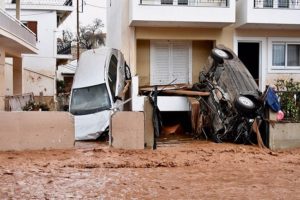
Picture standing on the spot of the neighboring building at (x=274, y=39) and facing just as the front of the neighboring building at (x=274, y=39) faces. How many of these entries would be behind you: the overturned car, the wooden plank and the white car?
0

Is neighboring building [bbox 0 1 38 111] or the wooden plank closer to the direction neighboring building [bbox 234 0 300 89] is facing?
the wooden plank

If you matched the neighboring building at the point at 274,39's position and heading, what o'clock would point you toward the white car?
The white car is roughly at 2 o'clock from the neighboring building.

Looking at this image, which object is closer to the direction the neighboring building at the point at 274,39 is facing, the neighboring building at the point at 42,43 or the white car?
the white car

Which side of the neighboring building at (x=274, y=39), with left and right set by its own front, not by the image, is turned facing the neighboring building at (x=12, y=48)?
right

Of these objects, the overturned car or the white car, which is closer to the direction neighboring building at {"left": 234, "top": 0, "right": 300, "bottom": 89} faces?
the overturned car

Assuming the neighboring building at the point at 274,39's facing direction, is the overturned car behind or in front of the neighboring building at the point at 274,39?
in front

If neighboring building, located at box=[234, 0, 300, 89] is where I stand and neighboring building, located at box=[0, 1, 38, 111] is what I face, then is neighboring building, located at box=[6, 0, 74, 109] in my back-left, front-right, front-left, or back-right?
front-right

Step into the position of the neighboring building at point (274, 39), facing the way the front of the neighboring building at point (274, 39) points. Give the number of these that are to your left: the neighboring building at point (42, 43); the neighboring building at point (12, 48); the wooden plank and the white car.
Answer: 0

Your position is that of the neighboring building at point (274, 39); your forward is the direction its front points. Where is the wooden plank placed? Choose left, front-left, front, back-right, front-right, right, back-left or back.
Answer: front-right

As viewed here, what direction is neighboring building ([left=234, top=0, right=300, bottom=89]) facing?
toward the camera

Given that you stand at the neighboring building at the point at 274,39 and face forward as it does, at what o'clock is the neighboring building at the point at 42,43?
the neighboring building at the point at 42,43 is roughly at 4 o'clock from the neighboring building at the point at 274,39.
